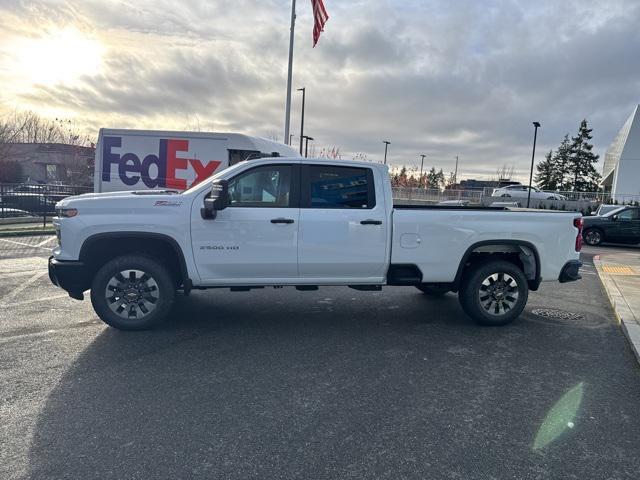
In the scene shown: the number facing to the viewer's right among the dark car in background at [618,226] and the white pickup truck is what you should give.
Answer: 0

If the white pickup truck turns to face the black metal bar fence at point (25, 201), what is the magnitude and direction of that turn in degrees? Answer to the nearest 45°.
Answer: approximately 45° to its right

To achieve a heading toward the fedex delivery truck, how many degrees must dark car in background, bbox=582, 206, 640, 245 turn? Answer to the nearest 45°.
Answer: approximately 45° to its left

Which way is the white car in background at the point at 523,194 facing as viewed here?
to the viewer's right

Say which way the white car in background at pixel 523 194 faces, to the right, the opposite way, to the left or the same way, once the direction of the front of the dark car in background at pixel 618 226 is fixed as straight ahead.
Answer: the opposite way

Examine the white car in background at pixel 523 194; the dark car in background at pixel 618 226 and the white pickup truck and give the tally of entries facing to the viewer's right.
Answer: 1

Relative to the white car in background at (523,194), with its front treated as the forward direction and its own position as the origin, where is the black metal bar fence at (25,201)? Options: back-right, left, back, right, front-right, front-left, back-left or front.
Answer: back-right

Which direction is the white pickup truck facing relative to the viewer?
to the viewer's left

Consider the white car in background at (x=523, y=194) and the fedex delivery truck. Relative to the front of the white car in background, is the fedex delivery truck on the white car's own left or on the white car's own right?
on the white car's own right

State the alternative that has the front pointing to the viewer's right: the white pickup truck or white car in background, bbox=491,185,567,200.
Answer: the white car in background

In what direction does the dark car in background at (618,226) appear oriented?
to the viewer's left

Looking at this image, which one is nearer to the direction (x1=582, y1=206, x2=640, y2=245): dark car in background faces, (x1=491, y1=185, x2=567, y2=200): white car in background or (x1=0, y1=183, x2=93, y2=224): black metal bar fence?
the black metal bar fence
